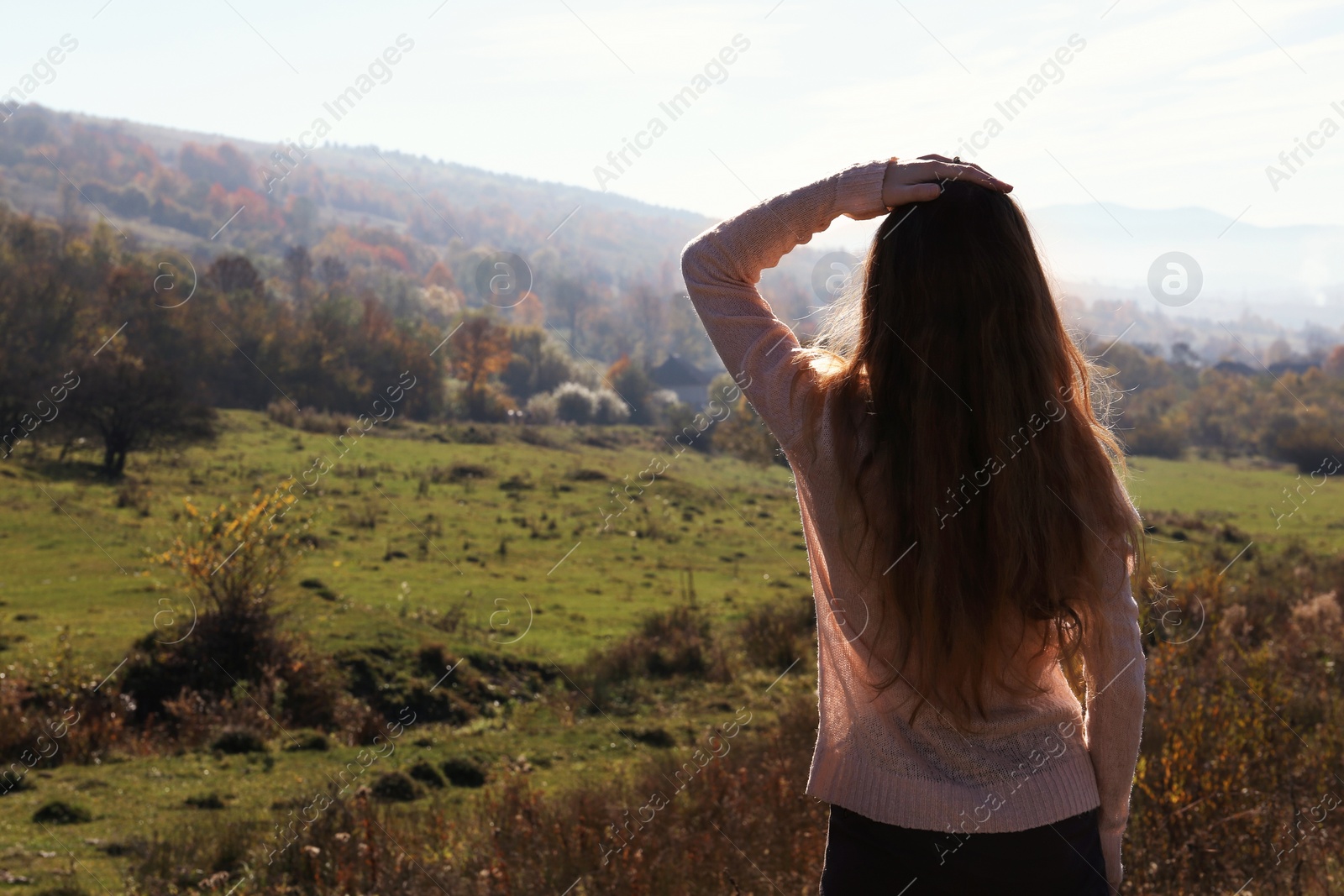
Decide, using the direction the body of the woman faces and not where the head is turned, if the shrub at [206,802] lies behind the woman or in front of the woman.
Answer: in front

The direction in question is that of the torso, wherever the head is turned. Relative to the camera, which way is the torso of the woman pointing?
away from the camera

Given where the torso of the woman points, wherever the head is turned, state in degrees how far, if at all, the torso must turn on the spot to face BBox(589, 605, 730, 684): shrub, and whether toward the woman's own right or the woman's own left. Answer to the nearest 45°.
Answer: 0° — they already face it

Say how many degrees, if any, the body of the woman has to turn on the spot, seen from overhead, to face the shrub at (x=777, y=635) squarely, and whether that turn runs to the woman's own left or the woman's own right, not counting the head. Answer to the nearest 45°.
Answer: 0° — they already face it

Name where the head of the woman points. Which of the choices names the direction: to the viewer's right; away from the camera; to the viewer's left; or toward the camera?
away from the camera

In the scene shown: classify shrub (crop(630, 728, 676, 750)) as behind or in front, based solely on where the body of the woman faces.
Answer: in front

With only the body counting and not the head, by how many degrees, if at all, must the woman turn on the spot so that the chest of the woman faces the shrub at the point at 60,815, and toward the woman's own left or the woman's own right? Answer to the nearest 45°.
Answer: approximately 45° to the woman's own left
